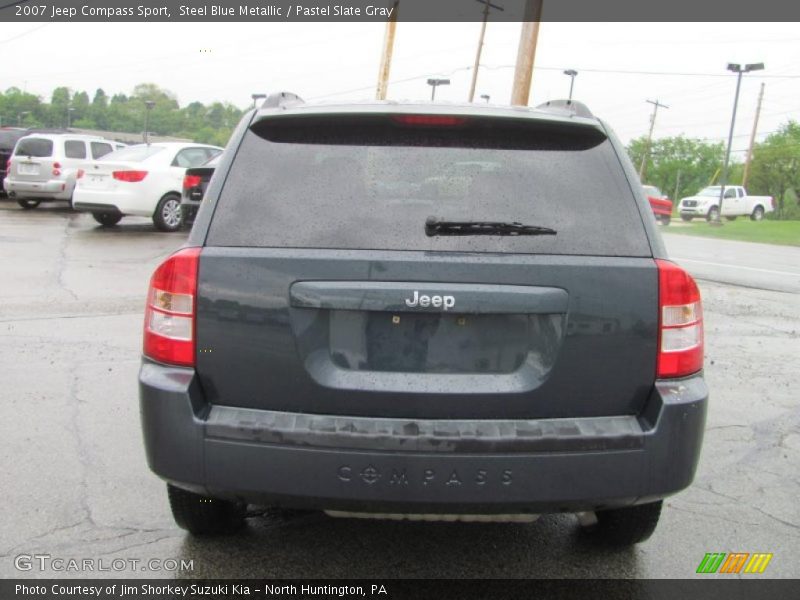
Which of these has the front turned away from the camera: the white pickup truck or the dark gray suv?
the dark gray suv

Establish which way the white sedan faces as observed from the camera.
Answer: facing away from the viewer and to the right of the viewer

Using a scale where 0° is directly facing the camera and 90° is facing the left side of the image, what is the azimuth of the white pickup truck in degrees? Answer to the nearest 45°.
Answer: approximately 45°

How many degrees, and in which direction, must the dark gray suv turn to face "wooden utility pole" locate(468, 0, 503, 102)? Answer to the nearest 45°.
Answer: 0° — it already faces it

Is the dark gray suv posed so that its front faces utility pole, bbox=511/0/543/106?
yes

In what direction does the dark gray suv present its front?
away from the camera

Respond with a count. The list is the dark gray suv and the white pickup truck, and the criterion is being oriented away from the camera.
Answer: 1

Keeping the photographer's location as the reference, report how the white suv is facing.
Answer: facing away from the viewer and to the right of the viewer
